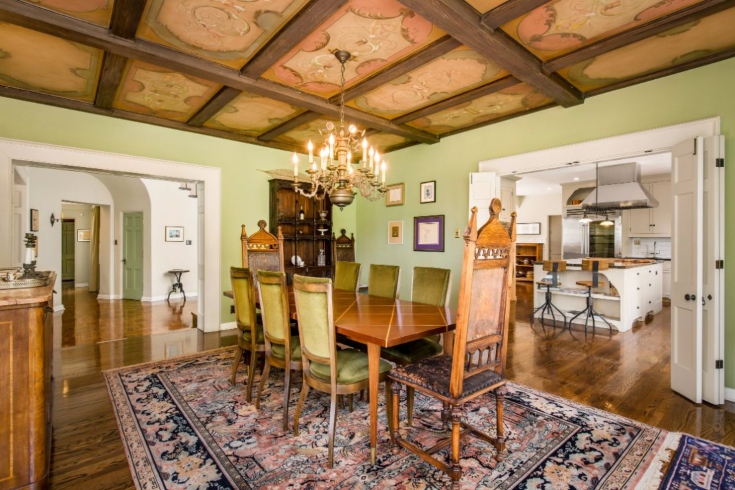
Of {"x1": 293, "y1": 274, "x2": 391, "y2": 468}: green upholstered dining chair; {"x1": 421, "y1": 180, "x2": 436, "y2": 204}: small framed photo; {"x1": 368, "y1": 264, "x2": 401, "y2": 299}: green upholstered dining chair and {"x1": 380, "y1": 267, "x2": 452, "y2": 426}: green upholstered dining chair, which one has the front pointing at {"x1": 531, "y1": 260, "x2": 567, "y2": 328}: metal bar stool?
{"x1": 293, "y1": 274, "x2": 391, "y2": 468}: green upholstered dining chair

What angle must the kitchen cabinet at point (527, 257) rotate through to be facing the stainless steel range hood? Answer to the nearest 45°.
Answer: approximately 45° to its left

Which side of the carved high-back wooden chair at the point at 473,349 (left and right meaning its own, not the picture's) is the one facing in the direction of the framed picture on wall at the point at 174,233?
front

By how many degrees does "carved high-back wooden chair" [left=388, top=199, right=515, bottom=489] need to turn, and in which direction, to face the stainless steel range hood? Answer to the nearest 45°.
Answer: approximately 90° to its right

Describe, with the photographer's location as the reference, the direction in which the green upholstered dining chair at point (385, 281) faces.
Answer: facing the viewer and to the left of the viewer

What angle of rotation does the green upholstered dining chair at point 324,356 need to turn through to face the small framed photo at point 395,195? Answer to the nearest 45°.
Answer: approximately 45° to its left

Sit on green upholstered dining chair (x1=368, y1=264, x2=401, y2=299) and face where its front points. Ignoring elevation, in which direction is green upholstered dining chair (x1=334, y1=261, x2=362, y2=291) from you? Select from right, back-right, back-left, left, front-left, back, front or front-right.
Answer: right

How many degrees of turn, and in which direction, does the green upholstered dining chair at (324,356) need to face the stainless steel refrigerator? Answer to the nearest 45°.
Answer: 0° — it already faces it

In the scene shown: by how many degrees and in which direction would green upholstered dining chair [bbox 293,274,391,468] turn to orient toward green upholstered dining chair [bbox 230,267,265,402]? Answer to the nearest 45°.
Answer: approximately 90° to its left

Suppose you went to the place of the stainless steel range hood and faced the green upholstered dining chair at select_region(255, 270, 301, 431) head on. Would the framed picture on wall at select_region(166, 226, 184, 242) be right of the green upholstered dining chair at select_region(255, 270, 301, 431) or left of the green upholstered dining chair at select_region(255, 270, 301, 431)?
right

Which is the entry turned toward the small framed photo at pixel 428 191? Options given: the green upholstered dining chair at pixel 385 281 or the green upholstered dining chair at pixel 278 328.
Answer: the green upholstered dining chair at pixel 278 328

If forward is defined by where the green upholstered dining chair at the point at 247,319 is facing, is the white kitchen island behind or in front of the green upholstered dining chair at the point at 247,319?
in front
